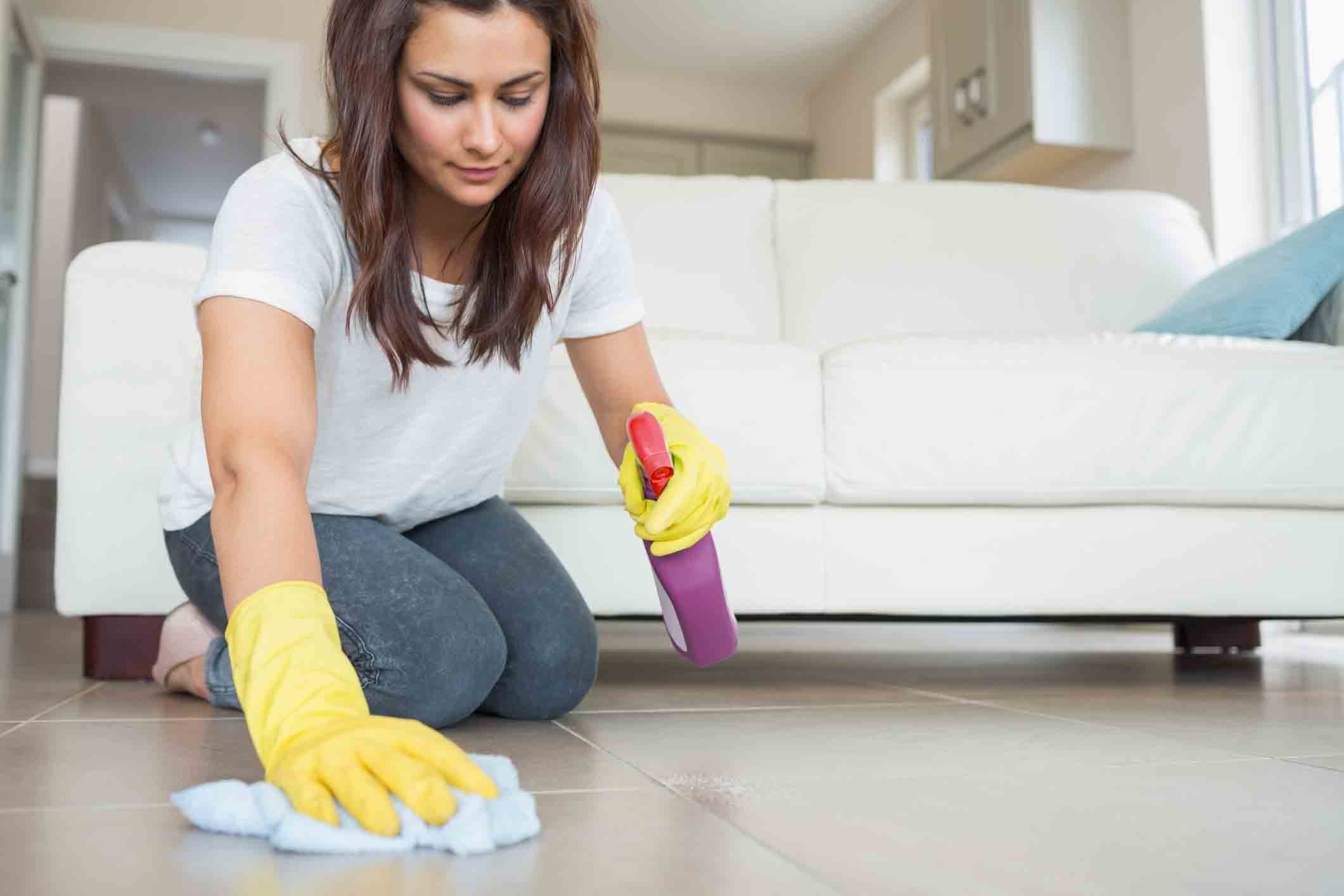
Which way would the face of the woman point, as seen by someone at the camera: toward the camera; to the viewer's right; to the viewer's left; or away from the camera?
toward the camera

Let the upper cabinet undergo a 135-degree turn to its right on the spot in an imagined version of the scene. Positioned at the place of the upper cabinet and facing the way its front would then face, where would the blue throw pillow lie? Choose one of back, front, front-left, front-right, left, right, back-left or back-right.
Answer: back

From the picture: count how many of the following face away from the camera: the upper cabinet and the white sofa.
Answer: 0

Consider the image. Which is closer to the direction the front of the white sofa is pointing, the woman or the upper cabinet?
the woman

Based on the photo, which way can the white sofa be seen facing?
toward the camera

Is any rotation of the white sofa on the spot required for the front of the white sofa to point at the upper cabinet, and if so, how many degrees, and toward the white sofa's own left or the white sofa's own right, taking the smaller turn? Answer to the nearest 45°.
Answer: approximately 135° to the white sofa's own left

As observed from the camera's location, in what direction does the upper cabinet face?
facing the viewer and to the left of the viewer

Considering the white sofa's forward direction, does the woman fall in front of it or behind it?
in front

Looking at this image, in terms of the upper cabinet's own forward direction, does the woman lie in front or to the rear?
in front
